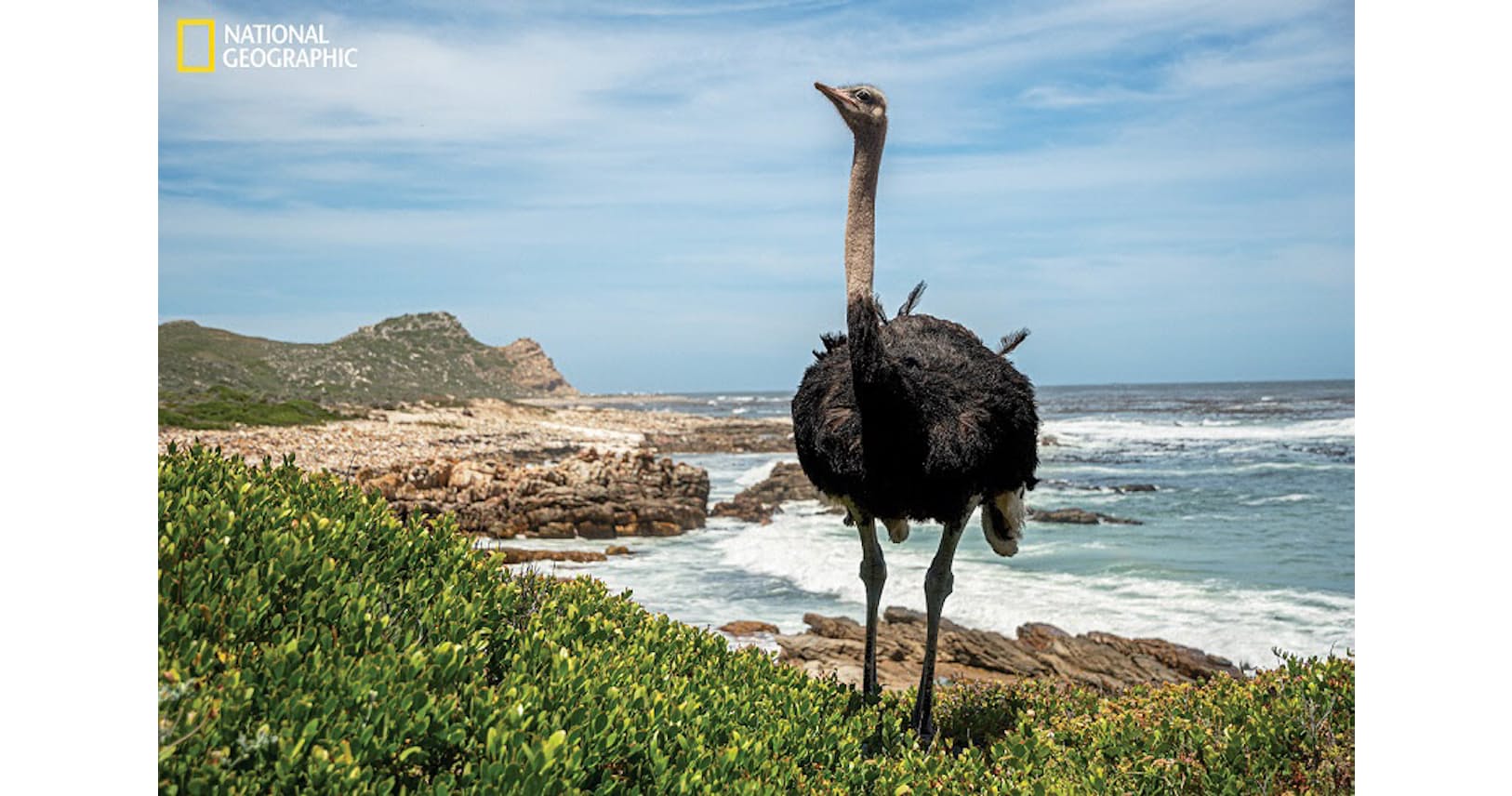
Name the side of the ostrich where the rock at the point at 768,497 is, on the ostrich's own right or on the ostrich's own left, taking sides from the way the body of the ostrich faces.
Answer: on the ostrich's own right

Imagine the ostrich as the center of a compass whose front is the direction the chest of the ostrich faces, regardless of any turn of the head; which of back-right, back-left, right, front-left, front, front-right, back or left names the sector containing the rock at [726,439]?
back-right

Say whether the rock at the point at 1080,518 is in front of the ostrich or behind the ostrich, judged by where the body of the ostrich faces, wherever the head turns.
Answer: behind

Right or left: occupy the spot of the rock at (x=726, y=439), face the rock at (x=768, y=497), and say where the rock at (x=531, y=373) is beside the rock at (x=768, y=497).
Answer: right

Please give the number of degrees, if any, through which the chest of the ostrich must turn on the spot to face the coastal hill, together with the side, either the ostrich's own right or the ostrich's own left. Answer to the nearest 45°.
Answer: approximately 90° to the ostrich's own right

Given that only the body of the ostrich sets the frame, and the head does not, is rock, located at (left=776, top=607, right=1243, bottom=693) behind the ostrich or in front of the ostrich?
behind

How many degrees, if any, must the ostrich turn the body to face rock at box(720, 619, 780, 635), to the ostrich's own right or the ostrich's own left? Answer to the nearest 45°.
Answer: approximately 135° to the ostrich's own right

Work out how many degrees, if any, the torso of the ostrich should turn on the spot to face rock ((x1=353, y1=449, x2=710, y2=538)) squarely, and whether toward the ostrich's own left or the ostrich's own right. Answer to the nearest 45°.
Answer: approximately 90° to the ostrich's own right

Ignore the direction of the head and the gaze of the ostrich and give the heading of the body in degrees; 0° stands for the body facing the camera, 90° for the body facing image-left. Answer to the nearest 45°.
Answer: approximately 45°
